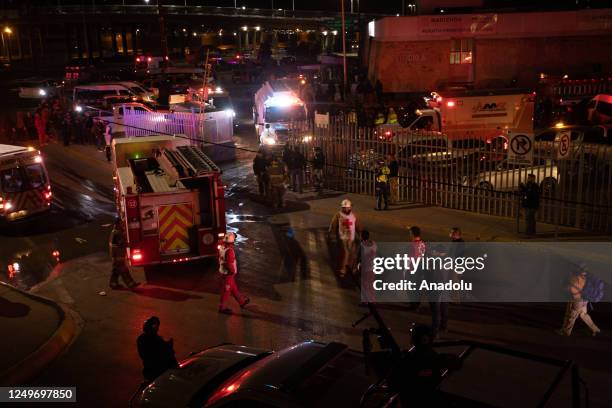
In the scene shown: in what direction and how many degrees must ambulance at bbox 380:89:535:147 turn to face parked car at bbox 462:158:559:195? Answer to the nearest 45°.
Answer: approximately 90° to its left

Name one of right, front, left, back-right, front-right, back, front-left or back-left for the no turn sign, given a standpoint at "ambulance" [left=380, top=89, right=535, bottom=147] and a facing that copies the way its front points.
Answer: left

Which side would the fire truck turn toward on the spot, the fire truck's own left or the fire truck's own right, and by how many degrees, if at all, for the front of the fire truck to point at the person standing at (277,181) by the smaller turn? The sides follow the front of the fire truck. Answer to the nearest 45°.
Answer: approximately 45° to the fire truck's own right

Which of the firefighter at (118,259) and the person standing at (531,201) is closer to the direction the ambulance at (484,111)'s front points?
the firefighter

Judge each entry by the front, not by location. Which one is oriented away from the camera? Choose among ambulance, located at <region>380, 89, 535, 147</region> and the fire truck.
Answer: the fire truck

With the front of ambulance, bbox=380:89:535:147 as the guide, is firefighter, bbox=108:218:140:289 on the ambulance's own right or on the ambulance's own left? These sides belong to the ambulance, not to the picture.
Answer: on the ambulance's own left

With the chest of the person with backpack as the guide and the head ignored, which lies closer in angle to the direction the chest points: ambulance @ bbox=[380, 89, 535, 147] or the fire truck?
the fire truck

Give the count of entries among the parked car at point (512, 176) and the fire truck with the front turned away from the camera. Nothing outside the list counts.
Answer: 1

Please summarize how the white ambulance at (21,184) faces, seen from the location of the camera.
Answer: facing away from the viewer and to the left of the viewer

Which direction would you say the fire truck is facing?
away from the camera

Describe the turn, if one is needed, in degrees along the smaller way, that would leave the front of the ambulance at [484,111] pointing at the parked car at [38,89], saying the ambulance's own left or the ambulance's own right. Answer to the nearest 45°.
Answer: approximately 45° to the ambulance's own right

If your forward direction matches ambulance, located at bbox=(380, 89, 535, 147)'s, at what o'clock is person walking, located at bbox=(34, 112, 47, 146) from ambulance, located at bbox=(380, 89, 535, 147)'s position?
The person walking is roughly at 12 o'clock from the ambulance.

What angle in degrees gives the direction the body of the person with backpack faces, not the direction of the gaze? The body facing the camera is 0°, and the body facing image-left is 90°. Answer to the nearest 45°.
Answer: approximately 90°

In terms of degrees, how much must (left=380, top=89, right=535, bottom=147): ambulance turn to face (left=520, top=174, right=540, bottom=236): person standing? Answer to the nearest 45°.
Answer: approximately 90° to its left
